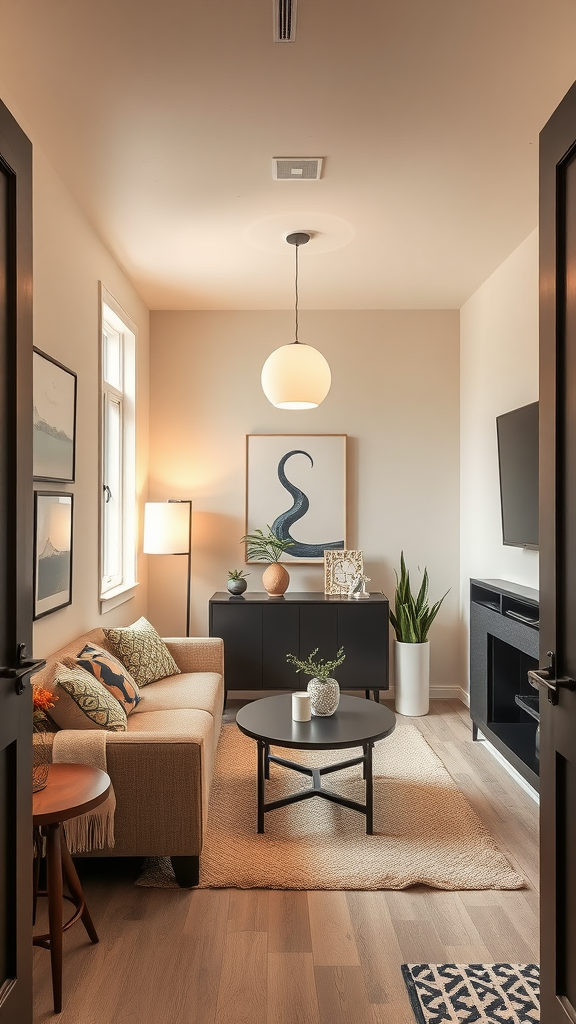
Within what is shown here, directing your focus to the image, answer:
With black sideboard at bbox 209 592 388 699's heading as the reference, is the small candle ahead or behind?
ahead

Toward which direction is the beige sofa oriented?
to the viewer's right

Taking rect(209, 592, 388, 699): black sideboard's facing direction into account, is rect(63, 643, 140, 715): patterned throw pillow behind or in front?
in front

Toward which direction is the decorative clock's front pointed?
toward the camera

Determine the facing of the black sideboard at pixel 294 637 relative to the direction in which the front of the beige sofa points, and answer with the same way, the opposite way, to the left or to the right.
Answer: to the right

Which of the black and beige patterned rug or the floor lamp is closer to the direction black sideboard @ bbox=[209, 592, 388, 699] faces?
the black and beige patterned rug

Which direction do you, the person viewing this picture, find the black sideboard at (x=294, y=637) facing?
facing the viewer

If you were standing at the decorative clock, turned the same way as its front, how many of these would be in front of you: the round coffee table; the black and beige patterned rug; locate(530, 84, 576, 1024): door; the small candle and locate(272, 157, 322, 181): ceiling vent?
5

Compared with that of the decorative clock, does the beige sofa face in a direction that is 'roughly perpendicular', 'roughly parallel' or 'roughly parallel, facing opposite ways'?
roughly perpendicular

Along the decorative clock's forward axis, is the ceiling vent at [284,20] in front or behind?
in front

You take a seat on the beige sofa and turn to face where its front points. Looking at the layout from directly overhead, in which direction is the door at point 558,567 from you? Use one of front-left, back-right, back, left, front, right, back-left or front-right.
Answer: front-right

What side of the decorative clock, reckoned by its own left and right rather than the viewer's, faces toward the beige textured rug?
front
